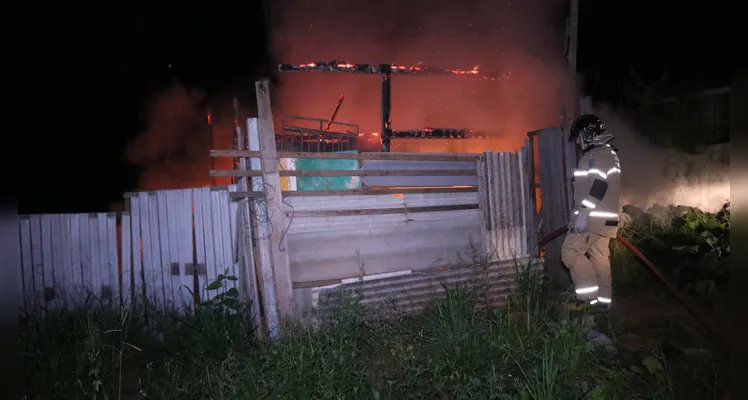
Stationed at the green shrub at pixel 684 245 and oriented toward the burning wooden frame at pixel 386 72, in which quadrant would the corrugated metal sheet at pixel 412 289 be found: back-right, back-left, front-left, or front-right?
front-left

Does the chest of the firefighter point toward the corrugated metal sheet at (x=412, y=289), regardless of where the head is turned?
yes

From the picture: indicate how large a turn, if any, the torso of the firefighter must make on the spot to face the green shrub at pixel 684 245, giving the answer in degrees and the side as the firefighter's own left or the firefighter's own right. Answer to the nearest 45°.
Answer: approximately 135° to the firefighter's own right

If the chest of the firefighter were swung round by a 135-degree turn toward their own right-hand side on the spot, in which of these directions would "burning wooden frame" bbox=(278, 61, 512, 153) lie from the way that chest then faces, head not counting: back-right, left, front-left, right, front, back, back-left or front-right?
left

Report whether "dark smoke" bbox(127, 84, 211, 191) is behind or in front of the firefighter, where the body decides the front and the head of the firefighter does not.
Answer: in front

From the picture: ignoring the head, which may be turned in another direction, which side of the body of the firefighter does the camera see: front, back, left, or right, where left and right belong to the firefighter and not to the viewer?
left

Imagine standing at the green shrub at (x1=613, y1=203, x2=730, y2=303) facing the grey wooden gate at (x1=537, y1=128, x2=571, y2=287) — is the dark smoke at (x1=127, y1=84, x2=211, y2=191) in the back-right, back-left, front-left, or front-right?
front-right

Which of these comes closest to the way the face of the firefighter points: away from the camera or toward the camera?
away from the camera

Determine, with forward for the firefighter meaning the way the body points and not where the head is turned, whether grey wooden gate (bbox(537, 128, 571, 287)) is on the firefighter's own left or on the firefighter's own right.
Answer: on the firefighter's own right

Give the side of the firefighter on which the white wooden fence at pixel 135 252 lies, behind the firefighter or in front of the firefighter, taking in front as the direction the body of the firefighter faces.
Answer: in front

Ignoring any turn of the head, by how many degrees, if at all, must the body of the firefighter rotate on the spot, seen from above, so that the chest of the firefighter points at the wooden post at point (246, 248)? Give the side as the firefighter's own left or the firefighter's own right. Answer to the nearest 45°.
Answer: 0° — they already face it
